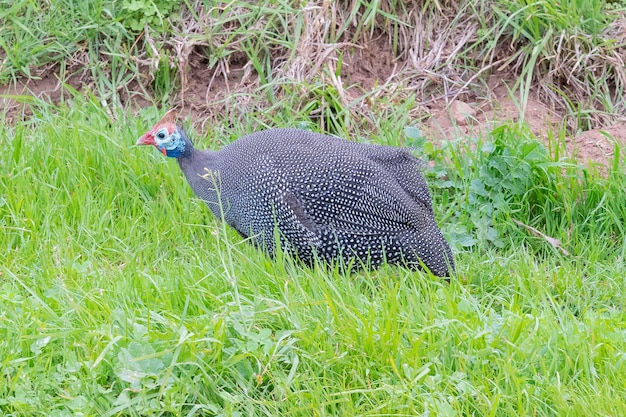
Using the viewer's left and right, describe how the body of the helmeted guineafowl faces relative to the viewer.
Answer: facing to the left of the viewer
